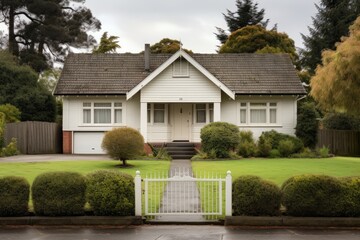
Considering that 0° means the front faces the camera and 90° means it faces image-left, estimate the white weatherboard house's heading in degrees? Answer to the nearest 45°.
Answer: approximately 0°

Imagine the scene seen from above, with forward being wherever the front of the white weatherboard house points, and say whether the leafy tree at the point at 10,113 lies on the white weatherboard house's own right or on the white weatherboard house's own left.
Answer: on the white weatherboard house's own right

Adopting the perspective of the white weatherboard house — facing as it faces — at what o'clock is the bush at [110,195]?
The bush is roughly at 12 o'clock from the white weatherboard house.

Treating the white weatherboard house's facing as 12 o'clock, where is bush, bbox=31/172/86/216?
The bush is roughly at 12 o'clock from the white weatherboard house.

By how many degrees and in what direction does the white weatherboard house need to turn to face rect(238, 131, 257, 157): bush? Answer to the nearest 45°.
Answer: approximately 45° to its left

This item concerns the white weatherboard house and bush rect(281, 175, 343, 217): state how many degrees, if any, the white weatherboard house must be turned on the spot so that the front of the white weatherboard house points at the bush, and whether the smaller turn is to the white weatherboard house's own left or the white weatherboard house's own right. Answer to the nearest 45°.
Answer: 0° — it already faces it

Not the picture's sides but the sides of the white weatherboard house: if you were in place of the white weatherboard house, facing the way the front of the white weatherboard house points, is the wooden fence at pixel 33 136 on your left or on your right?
on your right

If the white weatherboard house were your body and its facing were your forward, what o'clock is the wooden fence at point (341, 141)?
The wooden fence is roughly at 9 o'clock from the white weatherboard house.

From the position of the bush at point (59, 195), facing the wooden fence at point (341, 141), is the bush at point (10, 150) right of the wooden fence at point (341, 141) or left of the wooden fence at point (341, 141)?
left

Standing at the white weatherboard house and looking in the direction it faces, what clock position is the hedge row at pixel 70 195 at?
The hedge row is roughly at 12 o'clock from the white weatherboard house.
